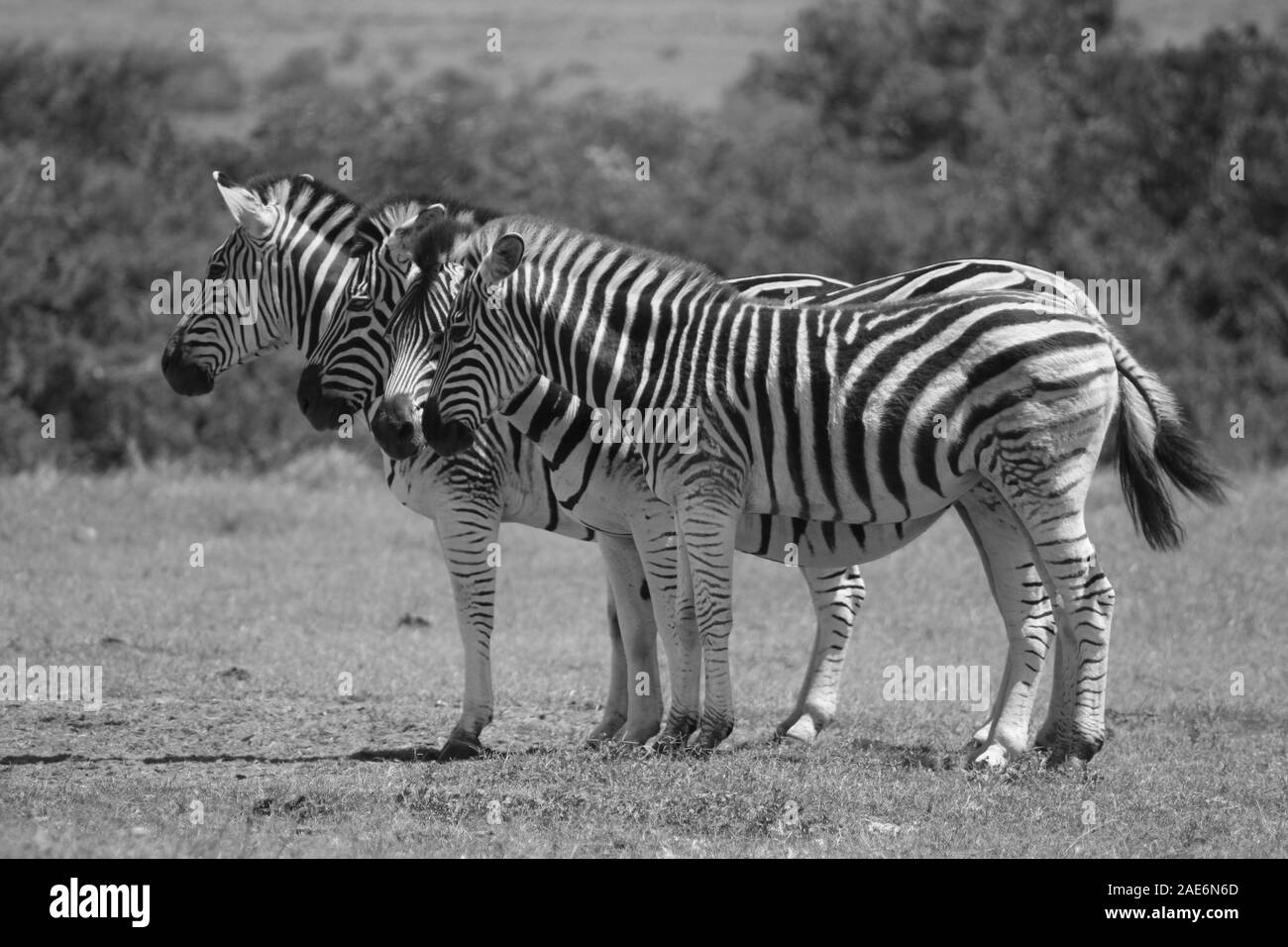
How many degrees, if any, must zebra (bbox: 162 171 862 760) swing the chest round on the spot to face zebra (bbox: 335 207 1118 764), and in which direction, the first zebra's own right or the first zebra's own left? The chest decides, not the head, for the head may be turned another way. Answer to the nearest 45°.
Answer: approximately 180°

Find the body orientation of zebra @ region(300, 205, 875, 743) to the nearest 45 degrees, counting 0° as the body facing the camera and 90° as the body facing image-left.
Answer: approximately 90°

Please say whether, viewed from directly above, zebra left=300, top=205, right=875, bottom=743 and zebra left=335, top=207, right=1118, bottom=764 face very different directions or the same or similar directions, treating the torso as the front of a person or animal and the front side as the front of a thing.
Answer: same or similar directions

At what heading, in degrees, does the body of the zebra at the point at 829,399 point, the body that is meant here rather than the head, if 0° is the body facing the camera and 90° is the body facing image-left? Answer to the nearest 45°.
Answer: approximately 90°

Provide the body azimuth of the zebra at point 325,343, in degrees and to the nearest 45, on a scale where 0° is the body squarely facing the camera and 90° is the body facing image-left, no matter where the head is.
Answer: approximately 90°

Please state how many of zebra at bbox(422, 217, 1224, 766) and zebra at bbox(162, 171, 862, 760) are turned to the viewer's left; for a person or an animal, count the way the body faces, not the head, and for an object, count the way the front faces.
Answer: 2

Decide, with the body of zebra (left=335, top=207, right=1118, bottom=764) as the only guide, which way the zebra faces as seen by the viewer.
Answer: to the viewer's left

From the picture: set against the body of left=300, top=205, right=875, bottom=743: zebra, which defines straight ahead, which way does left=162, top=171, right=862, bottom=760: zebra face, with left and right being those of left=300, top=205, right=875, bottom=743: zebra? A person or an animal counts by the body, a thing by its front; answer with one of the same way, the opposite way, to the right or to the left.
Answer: the same way

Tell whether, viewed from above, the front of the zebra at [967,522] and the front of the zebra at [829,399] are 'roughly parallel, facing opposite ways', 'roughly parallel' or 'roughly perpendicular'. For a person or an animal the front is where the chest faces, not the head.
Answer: roughly parallel

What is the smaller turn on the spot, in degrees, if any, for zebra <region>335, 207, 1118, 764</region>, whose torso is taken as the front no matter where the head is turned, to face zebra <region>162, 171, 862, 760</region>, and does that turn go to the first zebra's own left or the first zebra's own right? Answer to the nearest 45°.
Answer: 0° — it already faces it

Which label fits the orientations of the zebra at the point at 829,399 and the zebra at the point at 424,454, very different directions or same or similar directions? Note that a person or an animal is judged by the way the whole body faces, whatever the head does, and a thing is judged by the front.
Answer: same or similar directions

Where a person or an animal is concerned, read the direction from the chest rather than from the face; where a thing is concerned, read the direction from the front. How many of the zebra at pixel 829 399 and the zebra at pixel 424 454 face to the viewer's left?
2

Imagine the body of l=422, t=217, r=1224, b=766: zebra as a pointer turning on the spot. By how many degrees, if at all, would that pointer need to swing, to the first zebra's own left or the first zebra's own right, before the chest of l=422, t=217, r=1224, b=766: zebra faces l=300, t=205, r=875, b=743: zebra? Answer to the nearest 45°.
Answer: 0° — it already faces it

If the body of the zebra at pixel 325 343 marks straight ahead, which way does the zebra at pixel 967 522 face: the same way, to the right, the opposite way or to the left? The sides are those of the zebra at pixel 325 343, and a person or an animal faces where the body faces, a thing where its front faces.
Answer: the same way
